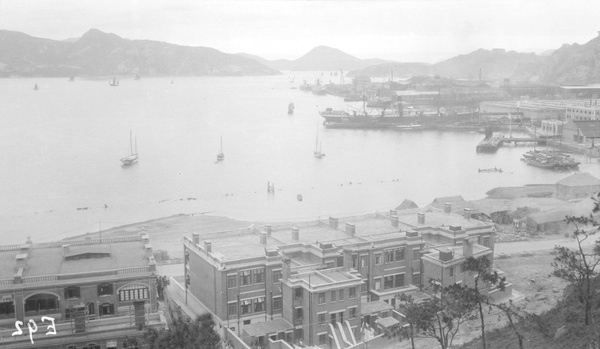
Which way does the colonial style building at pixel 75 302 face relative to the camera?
toward the camera

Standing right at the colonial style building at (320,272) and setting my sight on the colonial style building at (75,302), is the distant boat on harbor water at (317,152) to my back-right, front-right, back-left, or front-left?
back-right

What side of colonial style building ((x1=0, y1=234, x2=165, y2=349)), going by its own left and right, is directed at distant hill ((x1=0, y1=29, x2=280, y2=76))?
back

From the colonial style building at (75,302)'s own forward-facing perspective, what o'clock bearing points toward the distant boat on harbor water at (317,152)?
The distant boat on harbor water is roughly at 7 o'clock from the colonial style building.

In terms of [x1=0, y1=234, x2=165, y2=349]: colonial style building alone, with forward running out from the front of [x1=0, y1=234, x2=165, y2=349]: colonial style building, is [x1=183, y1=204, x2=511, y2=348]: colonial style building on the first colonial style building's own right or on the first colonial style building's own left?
on the first colonial style building's own left

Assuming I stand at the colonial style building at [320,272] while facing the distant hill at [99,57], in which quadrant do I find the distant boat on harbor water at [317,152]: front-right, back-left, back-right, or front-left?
front-right

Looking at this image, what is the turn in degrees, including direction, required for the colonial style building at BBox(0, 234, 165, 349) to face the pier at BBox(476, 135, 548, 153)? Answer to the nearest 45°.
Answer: approximately 135° to its left

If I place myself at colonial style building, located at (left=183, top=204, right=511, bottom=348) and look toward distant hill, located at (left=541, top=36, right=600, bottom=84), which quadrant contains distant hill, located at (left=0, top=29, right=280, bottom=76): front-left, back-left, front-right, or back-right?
front-left

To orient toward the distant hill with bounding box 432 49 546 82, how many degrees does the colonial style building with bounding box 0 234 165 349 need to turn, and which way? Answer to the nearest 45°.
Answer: approximately 135° to its left
